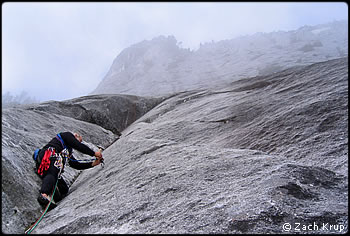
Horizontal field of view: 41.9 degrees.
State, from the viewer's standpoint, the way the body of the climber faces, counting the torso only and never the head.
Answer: to the viewer's right
